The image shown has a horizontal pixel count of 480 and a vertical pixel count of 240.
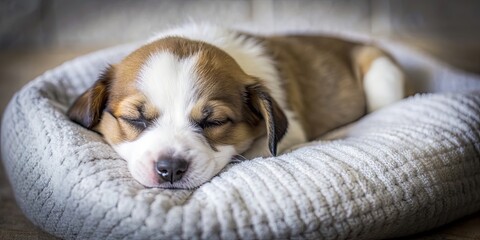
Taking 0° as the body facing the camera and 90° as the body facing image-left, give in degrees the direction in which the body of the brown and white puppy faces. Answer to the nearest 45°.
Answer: approximately 45°
